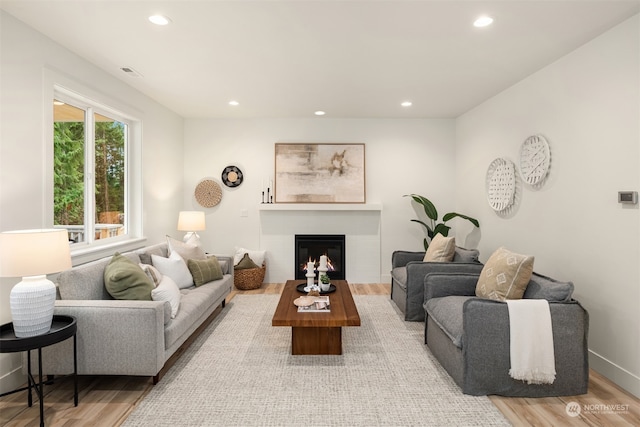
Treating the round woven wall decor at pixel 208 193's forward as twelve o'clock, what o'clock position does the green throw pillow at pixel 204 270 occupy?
The green throw pillow is roughly at 12 o'clock from the round woven wall decor.

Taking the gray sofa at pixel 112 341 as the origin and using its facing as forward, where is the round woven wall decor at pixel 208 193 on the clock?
The round woven wall decor is roughly at 8 o'clock from the gray sofa.

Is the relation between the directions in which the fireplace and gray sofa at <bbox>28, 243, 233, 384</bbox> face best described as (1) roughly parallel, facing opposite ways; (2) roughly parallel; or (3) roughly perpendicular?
roughly perpendicular

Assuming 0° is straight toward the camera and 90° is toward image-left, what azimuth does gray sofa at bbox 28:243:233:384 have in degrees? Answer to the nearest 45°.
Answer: approximately 315°

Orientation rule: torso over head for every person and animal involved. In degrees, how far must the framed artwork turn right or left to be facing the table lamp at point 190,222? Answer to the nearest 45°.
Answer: approximately 45° to its right

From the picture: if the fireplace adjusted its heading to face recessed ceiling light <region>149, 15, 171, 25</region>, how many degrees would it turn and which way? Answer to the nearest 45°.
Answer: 0° — it already faces it

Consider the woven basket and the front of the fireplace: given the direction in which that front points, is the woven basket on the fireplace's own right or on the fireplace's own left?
on the fireplace's own right

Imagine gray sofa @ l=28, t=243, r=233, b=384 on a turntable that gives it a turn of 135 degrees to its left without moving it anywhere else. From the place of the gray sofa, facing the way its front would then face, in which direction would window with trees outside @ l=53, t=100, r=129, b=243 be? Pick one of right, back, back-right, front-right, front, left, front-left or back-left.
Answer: front

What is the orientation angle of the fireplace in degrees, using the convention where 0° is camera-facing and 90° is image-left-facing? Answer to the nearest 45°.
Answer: approximately 0°

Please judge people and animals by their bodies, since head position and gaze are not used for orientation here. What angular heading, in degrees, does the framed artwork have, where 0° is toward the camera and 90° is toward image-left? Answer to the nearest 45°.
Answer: approximately 0°
